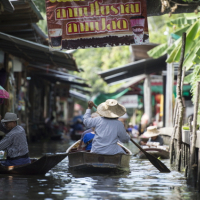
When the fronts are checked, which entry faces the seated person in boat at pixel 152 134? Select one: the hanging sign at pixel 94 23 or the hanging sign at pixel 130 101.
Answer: the hanging sign at pixel 130 101

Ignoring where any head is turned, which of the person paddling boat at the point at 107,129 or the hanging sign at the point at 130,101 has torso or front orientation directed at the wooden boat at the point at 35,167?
the hanging sign

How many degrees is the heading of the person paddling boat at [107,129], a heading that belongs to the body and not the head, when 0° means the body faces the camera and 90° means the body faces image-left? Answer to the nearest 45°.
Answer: approximately 180°

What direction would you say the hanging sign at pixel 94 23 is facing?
toward the camera

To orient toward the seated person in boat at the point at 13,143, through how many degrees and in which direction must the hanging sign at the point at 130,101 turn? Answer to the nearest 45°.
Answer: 0° — it already faces them

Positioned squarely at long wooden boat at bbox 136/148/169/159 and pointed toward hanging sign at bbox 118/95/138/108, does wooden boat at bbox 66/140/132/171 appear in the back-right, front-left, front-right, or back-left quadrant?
back-left

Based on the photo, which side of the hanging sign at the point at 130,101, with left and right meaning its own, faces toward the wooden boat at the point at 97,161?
front

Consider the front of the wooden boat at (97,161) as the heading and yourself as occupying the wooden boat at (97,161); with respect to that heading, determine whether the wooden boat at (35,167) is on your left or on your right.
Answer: on your left

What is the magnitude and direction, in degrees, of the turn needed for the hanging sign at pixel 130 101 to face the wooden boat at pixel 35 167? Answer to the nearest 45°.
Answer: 0° — it already faces it

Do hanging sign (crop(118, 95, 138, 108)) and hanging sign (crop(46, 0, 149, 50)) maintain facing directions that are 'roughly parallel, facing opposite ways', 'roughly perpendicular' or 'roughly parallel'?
roughly parallel

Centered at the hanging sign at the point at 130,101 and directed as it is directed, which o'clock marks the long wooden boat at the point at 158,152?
The long wooden boat is roughly at 12 o'clock from the hanging sign.

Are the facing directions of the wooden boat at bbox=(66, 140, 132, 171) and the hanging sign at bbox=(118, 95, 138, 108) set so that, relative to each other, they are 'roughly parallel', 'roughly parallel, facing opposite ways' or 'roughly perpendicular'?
roughly parallel, facing opposite ways

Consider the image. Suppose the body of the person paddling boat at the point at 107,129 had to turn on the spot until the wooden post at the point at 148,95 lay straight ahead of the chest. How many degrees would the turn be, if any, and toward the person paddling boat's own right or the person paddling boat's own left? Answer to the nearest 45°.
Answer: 0° — they already face it

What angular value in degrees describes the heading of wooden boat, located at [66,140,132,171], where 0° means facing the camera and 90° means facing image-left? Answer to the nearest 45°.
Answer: approximately 180°

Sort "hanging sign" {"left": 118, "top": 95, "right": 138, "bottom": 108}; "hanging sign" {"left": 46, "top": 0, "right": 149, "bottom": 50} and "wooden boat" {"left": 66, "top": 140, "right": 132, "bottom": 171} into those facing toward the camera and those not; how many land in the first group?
2
